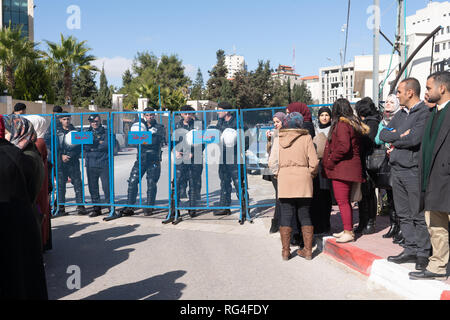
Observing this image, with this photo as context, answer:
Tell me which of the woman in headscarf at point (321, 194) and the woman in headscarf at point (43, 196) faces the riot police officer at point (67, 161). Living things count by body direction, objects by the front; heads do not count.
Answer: the woman in headscarf at point (43, 196)

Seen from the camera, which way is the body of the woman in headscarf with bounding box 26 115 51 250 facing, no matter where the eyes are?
away from the camera

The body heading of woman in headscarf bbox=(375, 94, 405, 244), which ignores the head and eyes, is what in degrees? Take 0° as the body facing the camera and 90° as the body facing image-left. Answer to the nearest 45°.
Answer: approximately 45°

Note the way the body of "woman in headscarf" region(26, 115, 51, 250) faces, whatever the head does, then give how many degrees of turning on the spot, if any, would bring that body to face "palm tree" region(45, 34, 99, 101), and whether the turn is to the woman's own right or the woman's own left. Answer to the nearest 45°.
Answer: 0° — they already face it

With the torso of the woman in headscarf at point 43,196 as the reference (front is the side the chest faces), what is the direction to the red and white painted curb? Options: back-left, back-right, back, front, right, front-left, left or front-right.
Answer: back-right

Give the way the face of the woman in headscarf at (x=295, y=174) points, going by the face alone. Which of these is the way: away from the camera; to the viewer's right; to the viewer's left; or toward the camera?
away from the camera

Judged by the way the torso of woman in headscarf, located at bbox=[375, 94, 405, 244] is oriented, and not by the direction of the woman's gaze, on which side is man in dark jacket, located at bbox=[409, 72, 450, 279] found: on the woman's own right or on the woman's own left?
on the woman's own left

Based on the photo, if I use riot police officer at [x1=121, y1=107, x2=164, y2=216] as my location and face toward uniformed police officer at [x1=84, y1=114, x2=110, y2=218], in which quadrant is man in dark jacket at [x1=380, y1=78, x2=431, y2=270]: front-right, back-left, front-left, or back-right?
back-left

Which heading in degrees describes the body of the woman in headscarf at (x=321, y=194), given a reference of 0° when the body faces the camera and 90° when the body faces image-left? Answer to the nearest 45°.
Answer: approximately 0°
